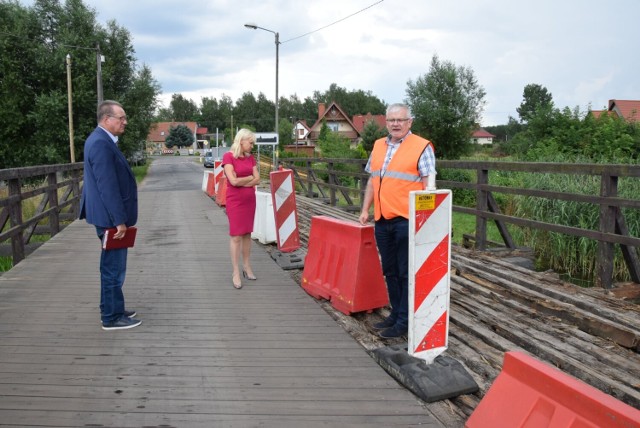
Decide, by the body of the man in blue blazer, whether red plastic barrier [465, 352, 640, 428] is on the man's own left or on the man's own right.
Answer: on the man's own right

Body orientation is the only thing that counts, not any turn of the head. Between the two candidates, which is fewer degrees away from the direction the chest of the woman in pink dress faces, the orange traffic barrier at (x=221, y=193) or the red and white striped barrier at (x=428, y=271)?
the red and white striped barrier

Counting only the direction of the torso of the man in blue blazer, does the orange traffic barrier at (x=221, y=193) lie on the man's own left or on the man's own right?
on the man's own left

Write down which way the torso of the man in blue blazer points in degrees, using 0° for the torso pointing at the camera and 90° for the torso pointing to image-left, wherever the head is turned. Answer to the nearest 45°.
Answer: approximately 270°
